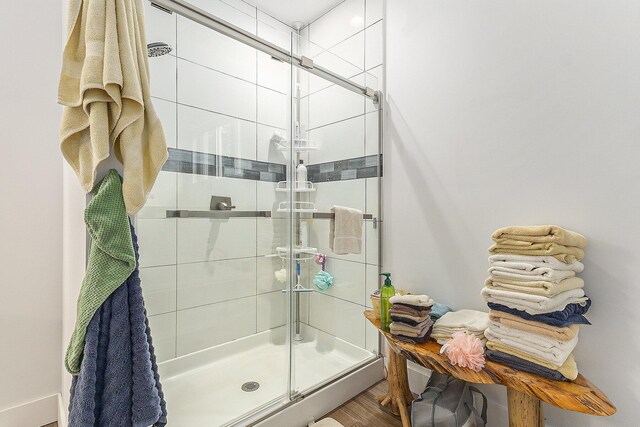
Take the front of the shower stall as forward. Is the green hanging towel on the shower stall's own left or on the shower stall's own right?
on the shower stall's own right

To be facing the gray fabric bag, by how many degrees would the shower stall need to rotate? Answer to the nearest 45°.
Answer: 0° — it already faces it

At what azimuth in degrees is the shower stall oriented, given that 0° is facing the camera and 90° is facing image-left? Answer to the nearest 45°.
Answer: approximately 315°

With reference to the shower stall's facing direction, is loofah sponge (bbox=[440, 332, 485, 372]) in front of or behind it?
in front

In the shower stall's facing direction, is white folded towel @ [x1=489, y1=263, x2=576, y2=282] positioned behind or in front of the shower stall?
in front
